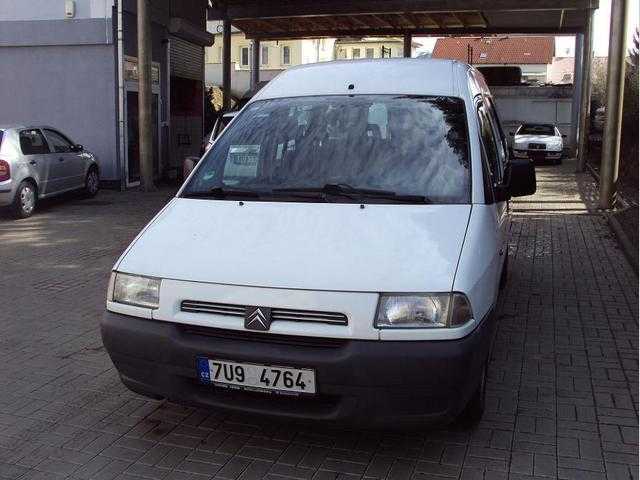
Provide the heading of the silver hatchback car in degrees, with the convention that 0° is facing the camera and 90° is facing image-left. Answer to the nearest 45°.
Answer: approximately 225°

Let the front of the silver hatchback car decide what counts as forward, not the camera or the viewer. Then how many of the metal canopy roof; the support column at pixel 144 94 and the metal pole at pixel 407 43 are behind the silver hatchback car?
0

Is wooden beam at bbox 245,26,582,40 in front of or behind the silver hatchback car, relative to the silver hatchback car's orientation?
in front

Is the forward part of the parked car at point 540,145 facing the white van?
yes

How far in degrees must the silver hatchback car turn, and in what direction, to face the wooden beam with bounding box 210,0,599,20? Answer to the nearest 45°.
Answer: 0° — it already faces it

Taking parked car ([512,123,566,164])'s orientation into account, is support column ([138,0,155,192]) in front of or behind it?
in front

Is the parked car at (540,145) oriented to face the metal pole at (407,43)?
no

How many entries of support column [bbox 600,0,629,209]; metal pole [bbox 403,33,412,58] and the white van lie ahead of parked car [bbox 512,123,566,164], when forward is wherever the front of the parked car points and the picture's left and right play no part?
2

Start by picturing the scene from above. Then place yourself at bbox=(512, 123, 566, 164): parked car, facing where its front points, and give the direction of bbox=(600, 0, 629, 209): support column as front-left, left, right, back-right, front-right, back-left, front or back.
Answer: front

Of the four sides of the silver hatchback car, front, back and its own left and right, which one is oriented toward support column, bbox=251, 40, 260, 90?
front

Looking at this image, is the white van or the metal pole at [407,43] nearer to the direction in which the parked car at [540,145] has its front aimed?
the white van

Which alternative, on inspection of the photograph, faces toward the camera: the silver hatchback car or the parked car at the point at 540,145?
the parked car

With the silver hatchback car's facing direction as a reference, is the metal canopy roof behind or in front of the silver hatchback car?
in front

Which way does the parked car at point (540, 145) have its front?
toward the camera
